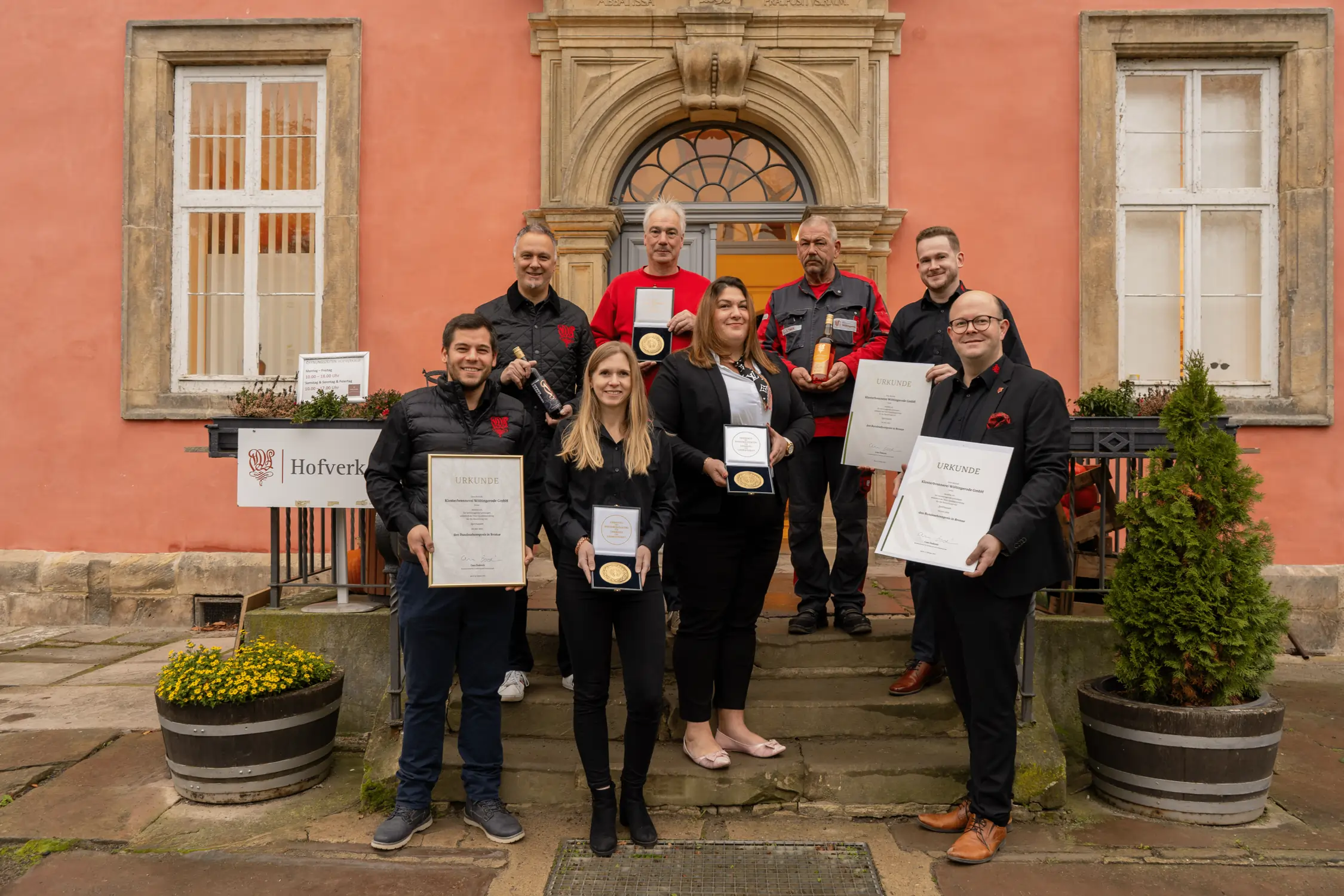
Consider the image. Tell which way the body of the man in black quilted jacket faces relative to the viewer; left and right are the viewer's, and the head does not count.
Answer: facing the viewer

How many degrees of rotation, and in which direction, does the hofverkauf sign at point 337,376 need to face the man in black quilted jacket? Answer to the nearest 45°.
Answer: approximately 45° to its left

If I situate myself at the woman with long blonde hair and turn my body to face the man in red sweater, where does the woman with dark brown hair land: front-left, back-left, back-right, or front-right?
front-right

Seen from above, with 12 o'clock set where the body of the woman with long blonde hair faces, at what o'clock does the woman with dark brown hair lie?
The woman with dark brown hair is roughly at 8 o'clock from the woman with long blonde hair.

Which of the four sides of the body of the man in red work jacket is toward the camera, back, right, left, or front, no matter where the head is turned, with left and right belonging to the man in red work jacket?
front

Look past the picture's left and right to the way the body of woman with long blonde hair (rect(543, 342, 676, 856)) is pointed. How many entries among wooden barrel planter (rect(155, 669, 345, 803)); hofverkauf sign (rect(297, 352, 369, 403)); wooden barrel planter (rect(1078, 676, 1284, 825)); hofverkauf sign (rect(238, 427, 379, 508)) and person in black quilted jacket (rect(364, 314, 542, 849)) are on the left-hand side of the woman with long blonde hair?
1

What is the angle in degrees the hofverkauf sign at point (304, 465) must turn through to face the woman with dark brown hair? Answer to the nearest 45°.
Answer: approximately 45° to its left

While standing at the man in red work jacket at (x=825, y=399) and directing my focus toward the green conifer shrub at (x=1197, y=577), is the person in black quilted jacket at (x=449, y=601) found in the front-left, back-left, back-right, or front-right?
back-right

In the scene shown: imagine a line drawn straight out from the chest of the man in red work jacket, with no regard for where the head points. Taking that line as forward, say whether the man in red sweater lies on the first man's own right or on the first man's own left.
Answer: on the first man's own right

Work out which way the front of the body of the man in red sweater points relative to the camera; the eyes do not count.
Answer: toward the camera

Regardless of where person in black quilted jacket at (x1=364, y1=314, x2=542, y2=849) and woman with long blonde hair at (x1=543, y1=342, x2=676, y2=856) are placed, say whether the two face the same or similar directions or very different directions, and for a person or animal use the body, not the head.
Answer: same or similar directions

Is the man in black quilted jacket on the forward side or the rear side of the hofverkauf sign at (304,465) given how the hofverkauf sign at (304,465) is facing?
on the forward side

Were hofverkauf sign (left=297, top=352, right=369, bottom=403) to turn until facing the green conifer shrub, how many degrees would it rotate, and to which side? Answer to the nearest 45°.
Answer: approximately 45° to its left

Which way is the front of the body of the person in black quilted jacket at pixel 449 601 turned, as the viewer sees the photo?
toward the camera

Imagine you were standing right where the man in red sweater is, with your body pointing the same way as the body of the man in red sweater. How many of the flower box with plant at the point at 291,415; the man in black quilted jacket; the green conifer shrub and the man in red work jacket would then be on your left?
2
